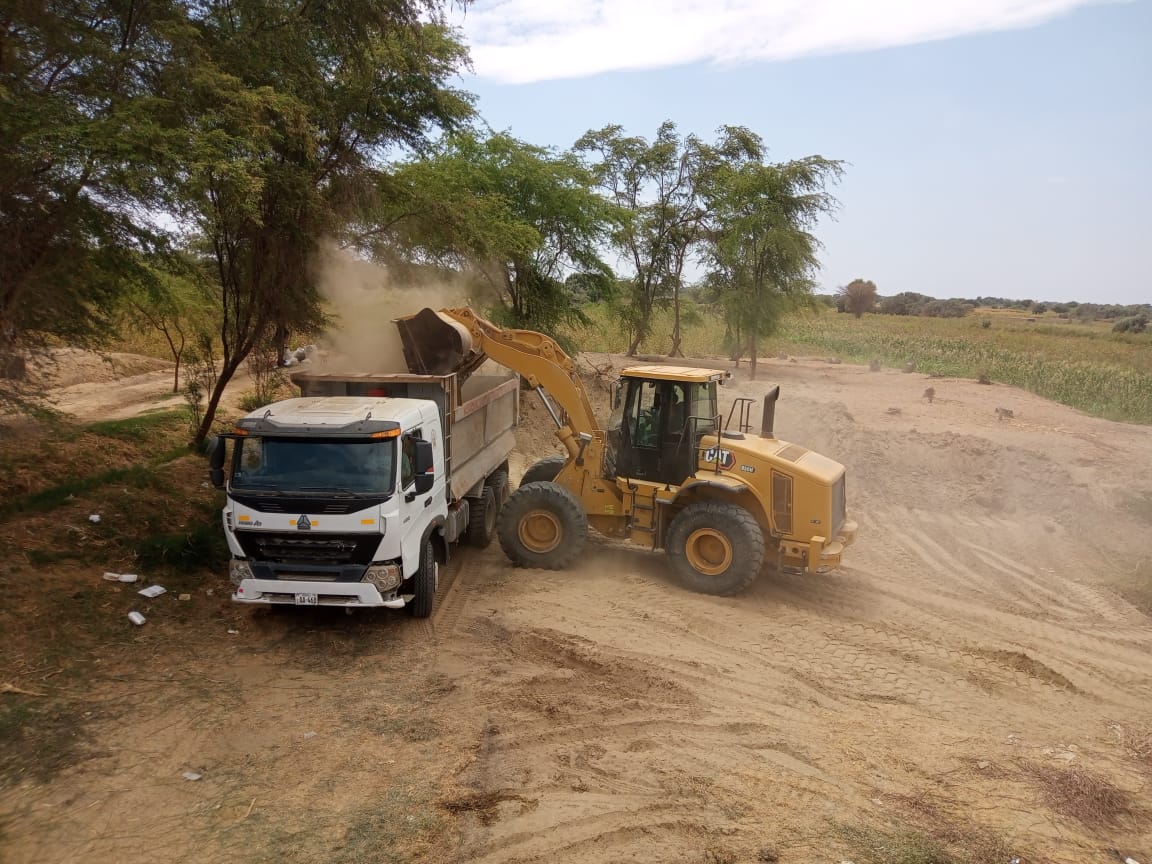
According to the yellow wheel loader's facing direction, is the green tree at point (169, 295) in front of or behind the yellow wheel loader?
in front

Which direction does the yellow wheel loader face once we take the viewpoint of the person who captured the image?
facing to the left of the viewer

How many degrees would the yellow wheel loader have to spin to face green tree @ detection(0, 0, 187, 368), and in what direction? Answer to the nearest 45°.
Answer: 0° — it already faces it

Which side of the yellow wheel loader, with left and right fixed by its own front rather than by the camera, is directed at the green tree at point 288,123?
front

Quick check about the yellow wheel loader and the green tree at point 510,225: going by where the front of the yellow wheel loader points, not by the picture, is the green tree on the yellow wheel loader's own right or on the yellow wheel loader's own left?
on the yellow wheel loader's own right

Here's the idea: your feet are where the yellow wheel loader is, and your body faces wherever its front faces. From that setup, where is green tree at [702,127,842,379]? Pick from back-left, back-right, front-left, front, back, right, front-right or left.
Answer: right
